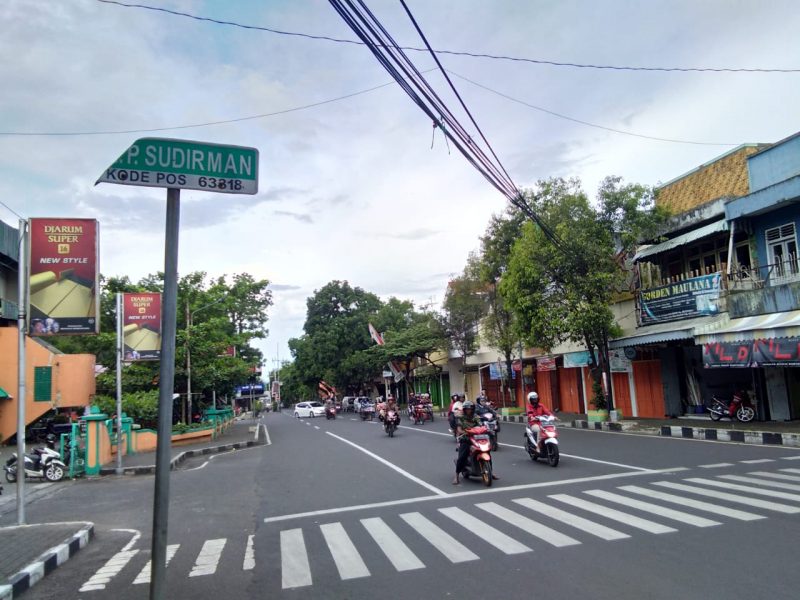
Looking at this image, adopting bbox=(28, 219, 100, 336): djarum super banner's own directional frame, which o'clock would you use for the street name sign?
The street name sign is roughly at 12 o'clock from the djarum super banner.

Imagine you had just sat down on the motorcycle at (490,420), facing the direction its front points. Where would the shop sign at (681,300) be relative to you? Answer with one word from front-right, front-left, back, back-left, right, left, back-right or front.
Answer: back-left

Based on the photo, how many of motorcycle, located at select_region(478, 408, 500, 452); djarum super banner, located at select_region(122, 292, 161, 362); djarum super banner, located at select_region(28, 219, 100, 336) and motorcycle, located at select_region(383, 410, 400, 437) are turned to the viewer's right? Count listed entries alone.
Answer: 0

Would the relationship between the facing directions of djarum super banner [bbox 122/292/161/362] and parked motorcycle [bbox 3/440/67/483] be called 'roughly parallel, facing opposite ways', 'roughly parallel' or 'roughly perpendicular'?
roughly perpendicular

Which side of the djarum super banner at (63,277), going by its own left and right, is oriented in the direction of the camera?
front

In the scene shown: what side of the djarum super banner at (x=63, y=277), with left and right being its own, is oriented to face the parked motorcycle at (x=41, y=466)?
back

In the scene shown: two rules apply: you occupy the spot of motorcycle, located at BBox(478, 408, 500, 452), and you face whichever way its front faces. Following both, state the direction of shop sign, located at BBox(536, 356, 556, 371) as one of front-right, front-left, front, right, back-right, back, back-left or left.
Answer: back

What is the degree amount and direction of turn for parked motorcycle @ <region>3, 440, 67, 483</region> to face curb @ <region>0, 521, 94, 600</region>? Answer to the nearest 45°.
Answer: approximately 90° to its right

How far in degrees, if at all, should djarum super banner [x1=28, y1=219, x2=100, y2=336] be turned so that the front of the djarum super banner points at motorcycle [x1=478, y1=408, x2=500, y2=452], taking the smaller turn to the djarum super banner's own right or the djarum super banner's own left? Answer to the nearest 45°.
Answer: approximately 90° to the djarum super banner's own left

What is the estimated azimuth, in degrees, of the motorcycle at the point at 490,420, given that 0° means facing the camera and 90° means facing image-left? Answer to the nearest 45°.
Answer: approximately 0°

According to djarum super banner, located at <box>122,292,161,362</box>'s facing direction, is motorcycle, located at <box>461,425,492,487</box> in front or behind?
in front

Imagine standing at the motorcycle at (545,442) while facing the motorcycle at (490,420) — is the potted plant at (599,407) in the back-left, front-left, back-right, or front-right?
front-right

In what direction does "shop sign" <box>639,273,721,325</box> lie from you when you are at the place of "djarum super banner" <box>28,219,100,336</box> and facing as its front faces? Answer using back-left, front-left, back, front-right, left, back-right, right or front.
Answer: left

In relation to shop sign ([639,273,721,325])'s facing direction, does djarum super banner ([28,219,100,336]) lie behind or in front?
in front

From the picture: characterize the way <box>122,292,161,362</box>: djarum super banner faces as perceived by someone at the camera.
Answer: facing the viewer

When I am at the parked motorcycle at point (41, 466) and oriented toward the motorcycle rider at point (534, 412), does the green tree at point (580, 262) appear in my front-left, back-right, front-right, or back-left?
front-left

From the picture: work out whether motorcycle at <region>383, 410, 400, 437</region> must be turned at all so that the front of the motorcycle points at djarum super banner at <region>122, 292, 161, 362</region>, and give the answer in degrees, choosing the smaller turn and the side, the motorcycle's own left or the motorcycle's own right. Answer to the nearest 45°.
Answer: approximately 45° to the motorcycle's own right
